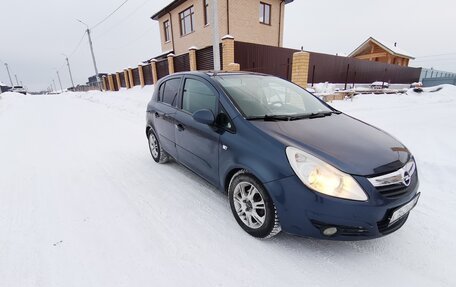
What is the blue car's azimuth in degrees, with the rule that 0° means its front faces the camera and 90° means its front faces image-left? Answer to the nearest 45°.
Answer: approximately 315°

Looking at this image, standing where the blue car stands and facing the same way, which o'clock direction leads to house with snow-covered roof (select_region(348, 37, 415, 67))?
The house with snow-covered roof is roughly at 8 o'clock from the blue car.
